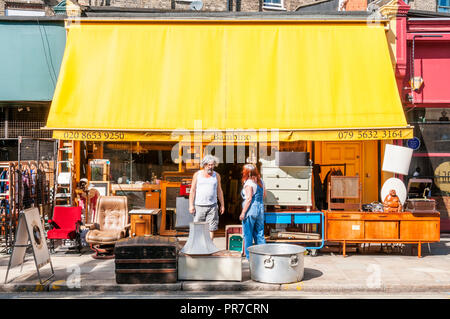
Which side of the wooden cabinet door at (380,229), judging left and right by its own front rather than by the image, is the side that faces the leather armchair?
right

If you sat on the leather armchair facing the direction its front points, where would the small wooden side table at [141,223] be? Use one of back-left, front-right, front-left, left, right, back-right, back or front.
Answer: left

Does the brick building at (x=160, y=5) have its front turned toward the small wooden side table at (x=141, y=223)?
yes

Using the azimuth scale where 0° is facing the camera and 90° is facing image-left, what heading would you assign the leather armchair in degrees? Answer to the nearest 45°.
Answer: approximately 45°

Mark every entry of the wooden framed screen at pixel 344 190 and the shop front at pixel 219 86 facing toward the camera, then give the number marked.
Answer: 2

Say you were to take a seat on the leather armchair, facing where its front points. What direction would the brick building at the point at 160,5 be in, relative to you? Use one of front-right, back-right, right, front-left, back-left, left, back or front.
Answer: back-right

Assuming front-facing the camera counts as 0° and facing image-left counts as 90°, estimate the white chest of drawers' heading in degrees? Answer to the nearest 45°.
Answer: approximately 0°

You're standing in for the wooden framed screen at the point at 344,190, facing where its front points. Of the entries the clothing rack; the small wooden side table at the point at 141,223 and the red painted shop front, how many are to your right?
2

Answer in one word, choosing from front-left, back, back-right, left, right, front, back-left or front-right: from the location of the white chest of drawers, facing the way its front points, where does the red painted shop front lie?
back-left

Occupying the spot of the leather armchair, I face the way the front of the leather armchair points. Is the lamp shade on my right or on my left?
on my left

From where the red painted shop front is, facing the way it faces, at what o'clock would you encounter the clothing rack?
The clothing rack is roughly at 2 o'clock from the red painted shop front.

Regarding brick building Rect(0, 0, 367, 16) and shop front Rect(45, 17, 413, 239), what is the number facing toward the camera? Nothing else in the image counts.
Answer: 2

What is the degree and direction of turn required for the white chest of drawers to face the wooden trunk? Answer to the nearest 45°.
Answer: approximately 45° to its right
